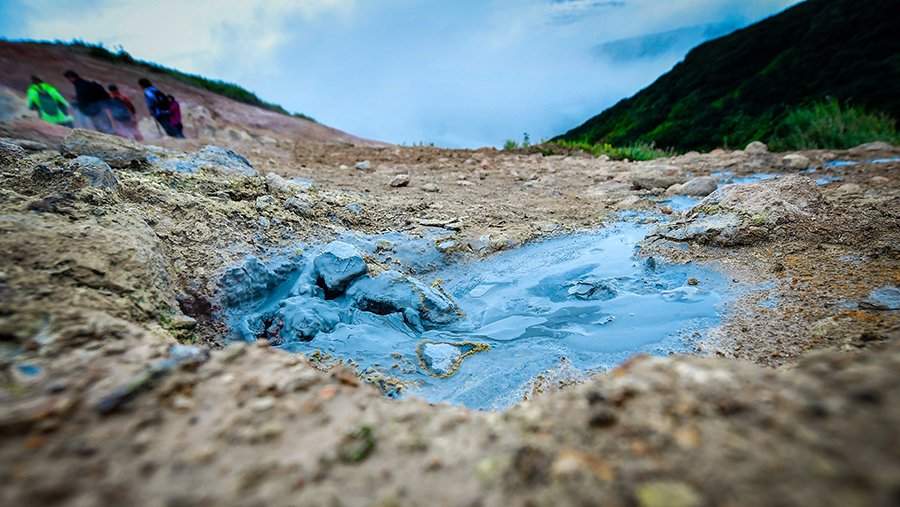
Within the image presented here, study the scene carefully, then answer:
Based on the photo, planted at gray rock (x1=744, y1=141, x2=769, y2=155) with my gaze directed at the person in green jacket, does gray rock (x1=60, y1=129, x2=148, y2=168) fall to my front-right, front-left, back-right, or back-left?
front-left
